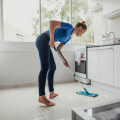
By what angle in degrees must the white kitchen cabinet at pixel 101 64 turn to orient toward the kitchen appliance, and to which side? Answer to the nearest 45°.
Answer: approximately 90° to its right

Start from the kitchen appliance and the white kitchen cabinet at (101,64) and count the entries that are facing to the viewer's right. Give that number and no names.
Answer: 0

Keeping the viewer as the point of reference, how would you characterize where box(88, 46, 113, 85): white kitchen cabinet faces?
facing the viewer and to the left of the viewer

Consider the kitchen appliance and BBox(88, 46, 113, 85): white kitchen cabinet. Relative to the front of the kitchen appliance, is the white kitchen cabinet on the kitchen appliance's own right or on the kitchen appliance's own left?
on the kitchen appliance's own left
